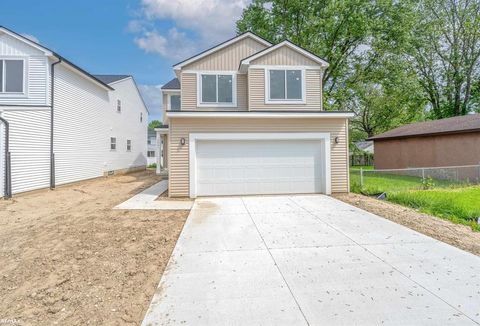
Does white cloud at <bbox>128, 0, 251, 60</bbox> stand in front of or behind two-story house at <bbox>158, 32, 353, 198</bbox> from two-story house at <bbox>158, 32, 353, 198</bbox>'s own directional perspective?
behind

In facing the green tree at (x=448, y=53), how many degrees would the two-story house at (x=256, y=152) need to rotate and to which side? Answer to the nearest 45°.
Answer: approximately 135° to its left

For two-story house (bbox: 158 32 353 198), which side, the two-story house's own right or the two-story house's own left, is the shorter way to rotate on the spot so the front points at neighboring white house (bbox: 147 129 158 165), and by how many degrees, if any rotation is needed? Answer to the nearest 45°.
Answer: approximately 135° to the two-story house's own right

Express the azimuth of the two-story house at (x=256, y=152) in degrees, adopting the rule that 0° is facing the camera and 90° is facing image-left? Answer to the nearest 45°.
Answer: approximately 0°

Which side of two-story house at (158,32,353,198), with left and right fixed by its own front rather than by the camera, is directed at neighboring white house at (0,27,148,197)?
right
